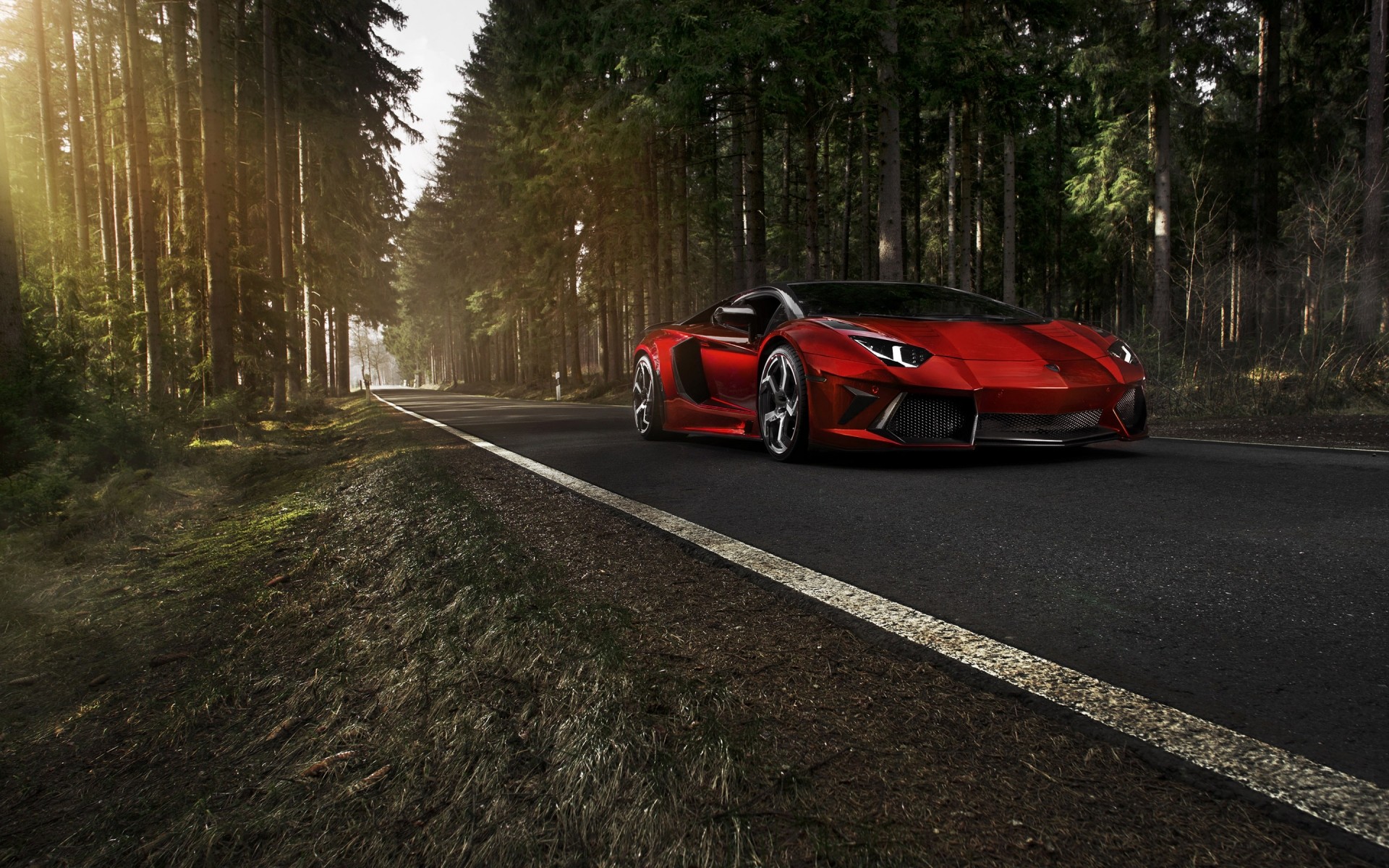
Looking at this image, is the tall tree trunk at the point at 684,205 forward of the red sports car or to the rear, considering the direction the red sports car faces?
to the rear

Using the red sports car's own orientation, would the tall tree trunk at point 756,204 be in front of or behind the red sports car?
behind

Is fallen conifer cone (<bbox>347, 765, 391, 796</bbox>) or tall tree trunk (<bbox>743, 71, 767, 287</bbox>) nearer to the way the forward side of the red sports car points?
the fallen conifer cone

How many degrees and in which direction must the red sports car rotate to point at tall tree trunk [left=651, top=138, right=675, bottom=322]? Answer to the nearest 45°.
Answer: approximately 135° to its left

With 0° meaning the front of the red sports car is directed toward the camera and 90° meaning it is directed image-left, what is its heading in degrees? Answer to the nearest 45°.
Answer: approximately 315°

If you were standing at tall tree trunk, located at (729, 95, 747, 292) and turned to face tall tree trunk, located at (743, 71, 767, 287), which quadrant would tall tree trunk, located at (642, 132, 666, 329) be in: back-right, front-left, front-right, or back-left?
back-right

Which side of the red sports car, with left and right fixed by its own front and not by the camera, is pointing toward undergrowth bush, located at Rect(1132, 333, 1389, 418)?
left

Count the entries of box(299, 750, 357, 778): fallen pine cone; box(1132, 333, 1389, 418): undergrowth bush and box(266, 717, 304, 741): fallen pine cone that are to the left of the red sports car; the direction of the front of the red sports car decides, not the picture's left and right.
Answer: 1

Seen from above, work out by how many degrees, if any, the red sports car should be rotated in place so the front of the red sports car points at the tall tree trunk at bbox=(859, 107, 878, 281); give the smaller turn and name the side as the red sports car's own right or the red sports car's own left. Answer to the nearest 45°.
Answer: approximately 135° to the red sports car's own left

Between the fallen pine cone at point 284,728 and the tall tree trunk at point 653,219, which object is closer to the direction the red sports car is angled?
the fallen pine cone

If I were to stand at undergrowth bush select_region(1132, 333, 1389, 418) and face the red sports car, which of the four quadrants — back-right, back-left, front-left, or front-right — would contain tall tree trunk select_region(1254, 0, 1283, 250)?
back-right

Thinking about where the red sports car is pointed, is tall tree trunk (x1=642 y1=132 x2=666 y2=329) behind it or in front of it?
behind

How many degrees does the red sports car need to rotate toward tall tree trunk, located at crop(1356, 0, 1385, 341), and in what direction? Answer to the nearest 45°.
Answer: approximately 90° to its left
